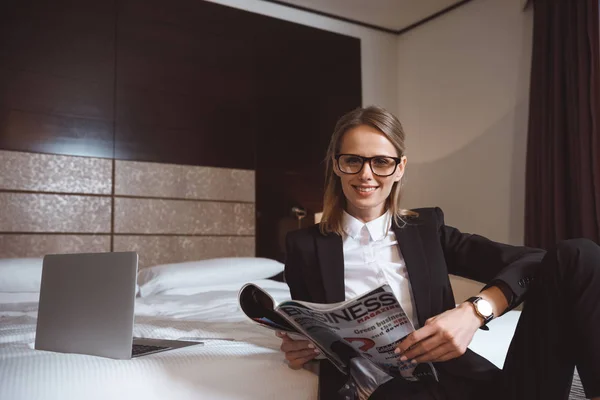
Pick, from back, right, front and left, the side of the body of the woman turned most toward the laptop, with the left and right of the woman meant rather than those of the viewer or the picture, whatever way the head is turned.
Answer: right

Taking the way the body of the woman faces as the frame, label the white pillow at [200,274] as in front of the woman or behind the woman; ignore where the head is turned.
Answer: behind

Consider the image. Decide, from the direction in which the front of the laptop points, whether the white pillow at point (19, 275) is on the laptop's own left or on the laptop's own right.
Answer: on the laptop's own left

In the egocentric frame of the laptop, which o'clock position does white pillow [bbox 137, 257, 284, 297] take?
The white pillow is roughly at 11 o'clock from the laptop.

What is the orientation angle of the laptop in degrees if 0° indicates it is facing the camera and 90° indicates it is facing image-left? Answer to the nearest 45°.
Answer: approximately 225°

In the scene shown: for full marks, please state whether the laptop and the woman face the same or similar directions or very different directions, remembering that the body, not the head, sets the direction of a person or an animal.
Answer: very different directions

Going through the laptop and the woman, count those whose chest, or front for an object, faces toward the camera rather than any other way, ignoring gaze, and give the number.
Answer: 1

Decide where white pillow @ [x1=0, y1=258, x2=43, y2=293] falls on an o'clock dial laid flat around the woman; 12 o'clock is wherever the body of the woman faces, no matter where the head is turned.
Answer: The white pillow is roughly at 4 o'clock from the woman.

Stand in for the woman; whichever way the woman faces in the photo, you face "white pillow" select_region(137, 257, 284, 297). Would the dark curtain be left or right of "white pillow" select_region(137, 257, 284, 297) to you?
right

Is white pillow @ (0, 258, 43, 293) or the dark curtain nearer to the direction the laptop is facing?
the dark curtain
